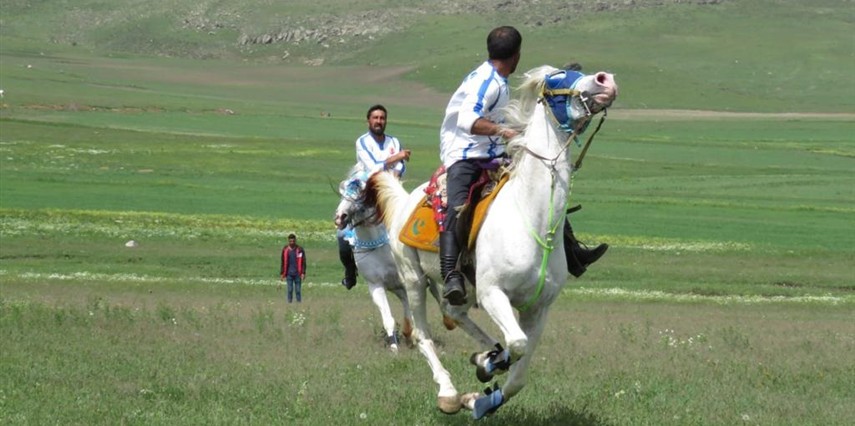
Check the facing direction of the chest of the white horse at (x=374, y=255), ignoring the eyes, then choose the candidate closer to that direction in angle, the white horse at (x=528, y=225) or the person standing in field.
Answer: the white horse

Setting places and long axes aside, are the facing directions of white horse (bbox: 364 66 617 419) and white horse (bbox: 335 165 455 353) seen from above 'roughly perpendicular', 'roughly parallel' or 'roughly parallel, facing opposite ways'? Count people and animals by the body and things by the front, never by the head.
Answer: roughly perpendicular

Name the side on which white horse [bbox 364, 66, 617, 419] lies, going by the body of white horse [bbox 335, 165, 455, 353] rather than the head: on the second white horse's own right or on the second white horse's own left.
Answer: on the second white horse's own left

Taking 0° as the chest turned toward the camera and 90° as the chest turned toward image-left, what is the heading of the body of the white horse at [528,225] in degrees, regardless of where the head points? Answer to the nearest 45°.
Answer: approximately 315°

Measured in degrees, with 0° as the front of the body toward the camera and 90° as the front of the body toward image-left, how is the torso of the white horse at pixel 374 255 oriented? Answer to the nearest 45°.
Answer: approximately 45°

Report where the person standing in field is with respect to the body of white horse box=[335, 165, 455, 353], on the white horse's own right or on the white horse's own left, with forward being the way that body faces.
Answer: on the white horse's own right

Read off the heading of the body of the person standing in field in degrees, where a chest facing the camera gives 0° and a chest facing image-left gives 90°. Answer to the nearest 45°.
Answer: approximately 0°

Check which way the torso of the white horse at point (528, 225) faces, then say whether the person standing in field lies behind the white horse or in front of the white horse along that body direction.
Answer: behind
